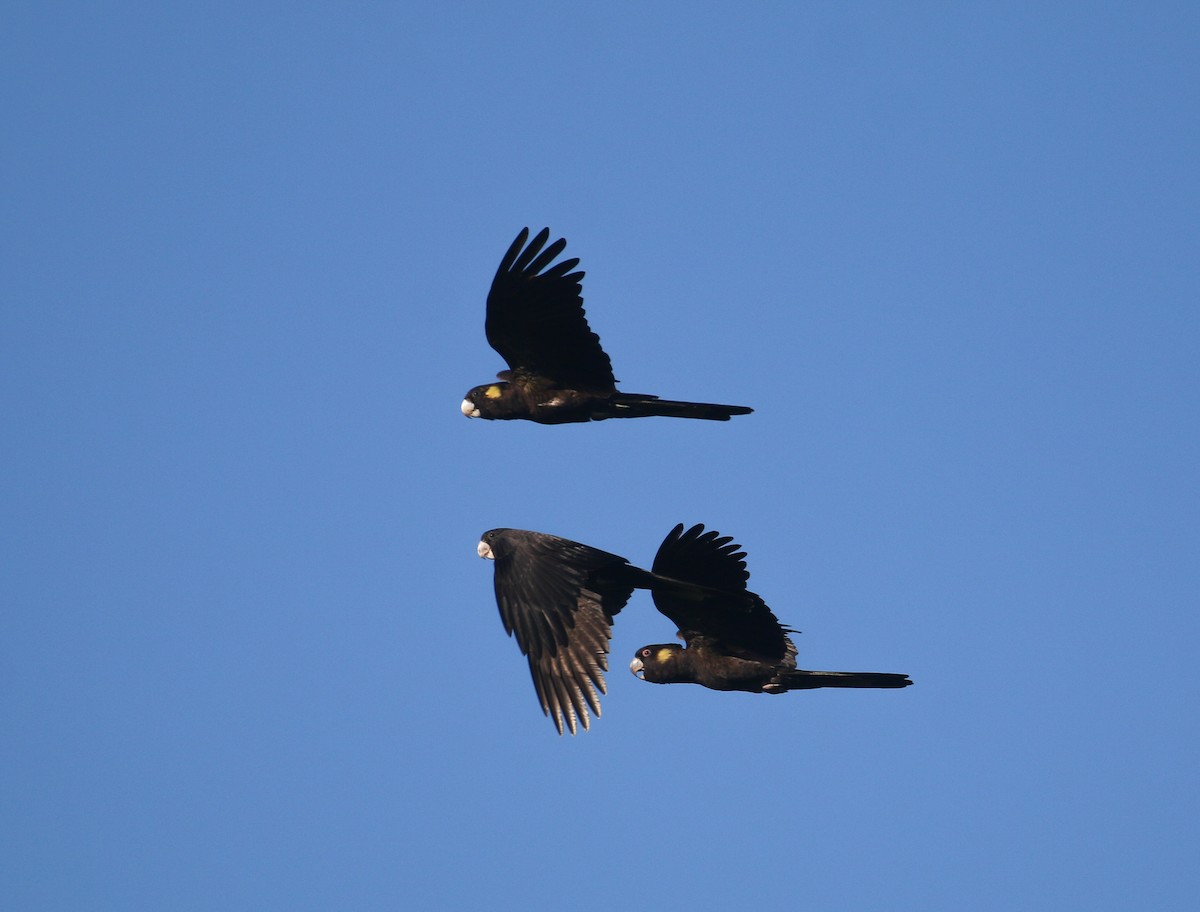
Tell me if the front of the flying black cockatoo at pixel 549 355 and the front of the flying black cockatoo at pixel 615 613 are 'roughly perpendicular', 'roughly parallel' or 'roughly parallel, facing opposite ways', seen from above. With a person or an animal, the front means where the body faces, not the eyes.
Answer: roughly parallel

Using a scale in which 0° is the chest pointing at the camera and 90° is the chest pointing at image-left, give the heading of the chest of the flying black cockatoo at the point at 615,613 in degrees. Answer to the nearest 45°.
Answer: approximately 90°

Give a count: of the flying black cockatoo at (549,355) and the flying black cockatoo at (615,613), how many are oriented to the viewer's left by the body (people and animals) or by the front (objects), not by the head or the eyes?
2

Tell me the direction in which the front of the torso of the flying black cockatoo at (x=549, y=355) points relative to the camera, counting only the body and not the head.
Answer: to the viewer's left
